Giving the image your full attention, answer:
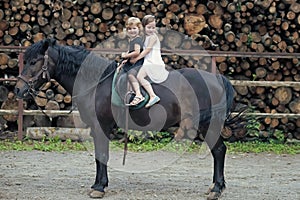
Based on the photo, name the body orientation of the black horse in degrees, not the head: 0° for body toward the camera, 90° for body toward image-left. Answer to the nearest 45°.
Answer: approximately 90°

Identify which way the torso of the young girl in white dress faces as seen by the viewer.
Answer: to the viewer's left

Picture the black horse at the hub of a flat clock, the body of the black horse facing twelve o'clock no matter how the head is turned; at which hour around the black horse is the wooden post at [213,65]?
The wooden post is roughly at 4 o'clock from the black horse.

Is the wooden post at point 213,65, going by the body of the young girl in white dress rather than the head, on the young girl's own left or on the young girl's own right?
on the young girl's own right
